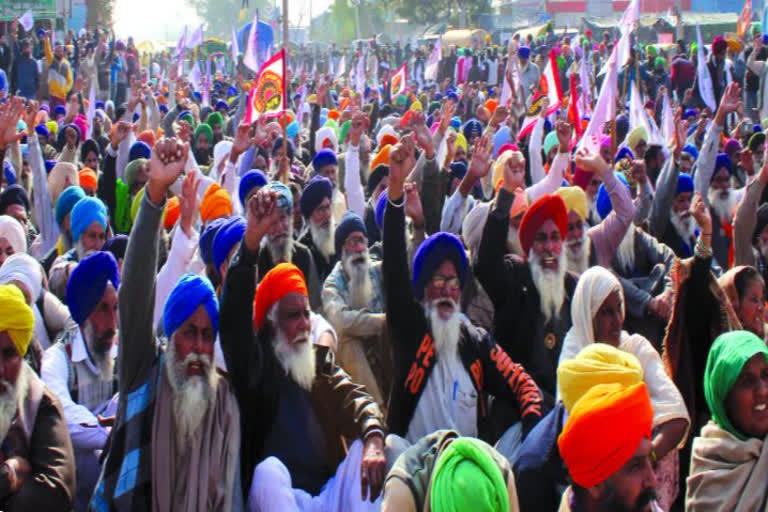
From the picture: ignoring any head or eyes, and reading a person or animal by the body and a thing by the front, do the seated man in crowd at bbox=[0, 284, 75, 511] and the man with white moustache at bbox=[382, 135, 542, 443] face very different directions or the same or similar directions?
same or similar directions

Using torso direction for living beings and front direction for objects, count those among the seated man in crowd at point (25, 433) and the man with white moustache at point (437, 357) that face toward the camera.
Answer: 2

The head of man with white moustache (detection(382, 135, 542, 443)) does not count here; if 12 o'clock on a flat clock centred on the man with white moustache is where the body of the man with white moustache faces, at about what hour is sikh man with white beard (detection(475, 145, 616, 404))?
The sikh man with white beard is roughly at 7 o'clock from the man with white moustache.

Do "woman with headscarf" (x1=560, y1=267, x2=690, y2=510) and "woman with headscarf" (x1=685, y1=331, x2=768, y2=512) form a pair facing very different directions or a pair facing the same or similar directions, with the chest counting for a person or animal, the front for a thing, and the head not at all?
same or similar directions

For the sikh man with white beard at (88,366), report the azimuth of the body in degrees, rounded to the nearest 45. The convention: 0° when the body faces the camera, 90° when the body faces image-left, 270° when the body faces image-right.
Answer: approximately 315°

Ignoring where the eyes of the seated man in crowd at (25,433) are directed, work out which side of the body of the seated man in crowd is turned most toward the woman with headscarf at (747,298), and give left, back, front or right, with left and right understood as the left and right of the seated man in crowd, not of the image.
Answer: left

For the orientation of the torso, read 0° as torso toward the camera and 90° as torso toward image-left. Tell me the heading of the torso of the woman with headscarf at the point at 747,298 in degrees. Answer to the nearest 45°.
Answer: approximately 315°

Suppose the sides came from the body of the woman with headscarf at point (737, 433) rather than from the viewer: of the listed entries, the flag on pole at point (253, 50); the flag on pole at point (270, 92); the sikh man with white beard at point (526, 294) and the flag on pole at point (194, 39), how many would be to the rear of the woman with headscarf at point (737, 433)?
4

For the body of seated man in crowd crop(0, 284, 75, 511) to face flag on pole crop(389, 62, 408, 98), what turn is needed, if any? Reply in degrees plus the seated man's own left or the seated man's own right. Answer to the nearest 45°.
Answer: approximately 135° to the seated man's own left

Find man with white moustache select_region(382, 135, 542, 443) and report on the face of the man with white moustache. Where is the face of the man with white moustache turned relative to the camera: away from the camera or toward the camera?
toward the camera

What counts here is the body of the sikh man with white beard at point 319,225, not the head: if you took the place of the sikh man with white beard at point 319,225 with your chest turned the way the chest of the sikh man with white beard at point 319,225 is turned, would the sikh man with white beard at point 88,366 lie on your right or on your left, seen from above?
on your right

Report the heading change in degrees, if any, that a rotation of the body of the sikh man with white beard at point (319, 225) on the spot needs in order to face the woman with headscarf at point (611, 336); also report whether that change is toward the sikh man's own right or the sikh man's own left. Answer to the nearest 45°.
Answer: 0° — they already face them

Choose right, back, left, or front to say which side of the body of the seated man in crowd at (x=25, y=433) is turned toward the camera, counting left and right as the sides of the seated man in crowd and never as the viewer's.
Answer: front

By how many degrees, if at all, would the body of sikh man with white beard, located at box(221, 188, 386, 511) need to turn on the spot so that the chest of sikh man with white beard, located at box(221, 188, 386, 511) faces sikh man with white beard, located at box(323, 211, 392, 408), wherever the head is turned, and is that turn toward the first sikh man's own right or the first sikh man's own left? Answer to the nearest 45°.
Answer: approximately 135° to the first sikh man's own left

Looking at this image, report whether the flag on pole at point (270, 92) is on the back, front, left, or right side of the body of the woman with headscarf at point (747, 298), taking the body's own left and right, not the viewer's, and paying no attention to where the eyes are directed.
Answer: back

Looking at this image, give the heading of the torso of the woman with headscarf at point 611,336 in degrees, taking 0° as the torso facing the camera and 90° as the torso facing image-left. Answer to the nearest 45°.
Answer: approximately 315°
